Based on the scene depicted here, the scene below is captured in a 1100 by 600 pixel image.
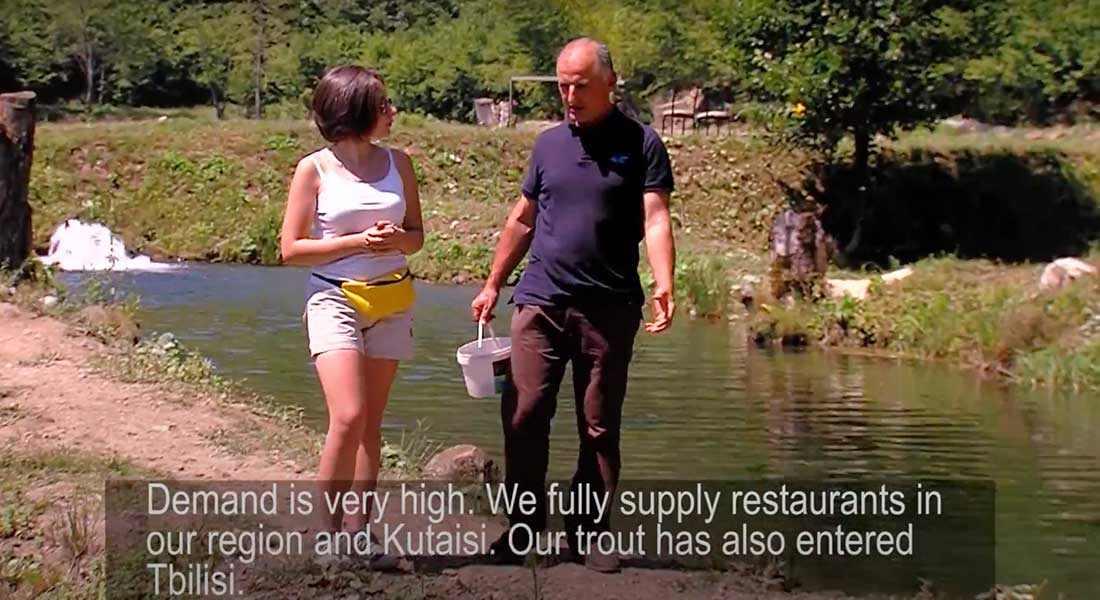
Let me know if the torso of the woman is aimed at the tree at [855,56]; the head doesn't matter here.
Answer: no

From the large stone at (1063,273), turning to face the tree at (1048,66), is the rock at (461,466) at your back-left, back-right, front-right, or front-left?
back-left

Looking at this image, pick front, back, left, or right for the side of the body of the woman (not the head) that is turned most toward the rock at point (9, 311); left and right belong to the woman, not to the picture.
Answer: back

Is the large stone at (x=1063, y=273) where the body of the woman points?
no

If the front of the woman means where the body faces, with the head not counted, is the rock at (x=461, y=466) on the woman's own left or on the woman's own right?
on the woman's own left

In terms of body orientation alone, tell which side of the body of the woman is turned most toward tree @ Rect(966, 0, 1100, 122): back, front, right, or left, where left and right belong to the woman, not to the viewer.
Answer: left

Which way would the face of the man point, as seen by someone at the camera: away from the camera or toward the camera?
toward the camera

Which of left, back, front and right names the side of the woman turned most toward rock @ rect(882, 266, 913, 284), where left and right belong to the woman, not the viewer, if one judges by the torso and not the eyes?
left

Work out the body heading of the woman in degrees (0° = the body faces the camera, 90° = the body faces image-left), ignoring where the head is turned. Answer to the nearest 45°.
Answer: approximately 315°

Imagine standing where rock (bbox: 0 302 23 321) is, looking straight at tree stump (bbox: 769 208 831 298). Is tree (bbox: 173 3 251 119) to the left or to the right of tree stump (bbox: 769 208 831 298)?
left

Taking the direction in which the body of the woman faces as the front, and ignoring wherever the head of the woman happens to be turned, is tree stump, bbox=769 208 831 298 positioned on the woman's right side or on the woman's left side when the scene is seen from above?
on the woman's left side

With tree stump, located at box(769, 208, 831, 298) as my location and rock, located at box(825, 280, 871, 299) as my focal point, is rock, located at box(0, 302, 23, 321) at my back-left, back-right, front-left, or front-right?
back-right

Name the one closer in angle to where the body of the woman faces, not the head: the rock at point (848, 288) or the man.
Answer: the man

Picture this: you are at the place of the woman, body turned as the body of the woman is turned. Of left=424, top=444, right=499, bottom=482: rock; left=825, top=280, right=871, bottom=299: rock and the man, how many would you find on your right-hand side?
0

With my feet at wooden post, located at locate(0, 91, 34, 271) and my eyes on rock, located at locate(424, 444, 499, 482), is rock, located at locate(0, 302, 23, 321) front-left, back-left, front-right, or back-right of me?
front-right

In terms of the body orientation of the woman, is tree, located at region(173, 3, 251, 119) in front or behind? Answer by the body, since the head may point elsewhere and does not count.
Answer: behind
